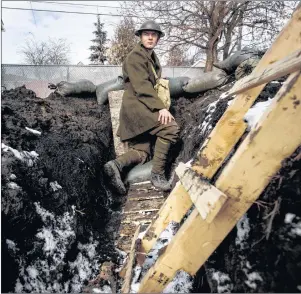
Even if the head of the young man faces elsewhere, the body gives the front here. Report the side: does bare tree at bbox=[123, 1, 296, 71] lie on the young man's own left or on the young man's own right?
on the young man's own left

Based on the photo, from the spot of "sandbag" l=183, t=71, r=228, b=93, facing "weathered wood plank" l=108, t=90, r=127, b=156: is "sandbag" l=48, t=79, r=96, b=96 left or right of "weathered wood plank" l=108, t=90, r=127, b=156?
right

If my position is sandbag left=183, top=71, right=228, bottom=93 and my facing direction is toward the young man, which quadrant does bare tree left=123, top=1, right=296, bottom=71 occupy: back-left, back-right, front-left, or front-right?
back-right

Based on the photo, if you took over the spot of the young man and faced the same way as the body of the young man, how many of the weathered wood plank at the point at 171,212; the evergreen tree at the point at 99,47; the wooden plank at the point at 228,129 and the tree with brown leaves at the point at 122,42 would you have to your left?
2

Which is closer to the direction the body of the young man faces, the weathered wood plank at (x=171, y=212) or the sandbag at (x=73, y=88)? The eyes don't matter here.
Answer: the weathered wood plank
